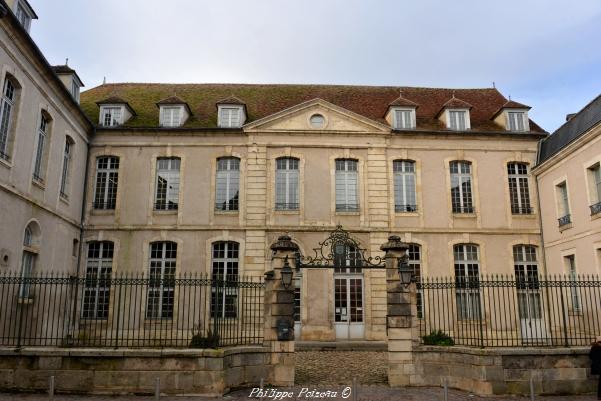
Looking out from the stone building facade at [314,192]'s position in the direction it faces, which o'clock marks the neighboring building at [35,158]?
The neighboring building is roughly at 2 o'clock from the stone building facade.

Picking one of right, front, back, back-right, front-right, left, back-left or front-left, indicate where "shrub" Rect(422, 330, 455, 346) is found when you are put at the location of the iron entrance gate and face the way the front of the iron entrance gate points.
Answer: front-left

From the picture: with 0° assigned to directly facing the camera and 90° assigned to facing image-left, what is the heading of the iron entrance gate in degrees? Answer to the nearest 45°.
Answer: approximately 0°

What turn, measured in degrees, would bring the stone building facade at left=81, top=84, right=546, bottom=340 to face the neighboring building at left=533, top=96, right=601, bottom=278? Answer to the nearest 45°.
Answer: approximately 90° to its left

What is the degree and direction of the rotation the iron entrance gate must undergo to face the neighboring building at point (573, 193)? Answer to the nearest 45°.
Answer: approximately 90° to its left
